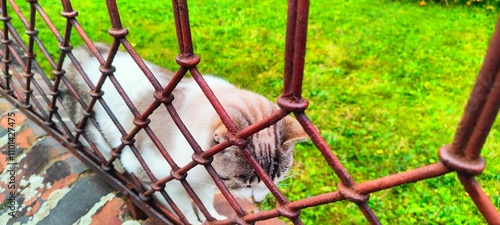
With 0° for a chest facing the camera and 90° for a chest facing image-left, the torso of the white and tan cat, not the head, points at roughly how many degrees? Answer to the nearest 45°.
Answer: approximately 315°
